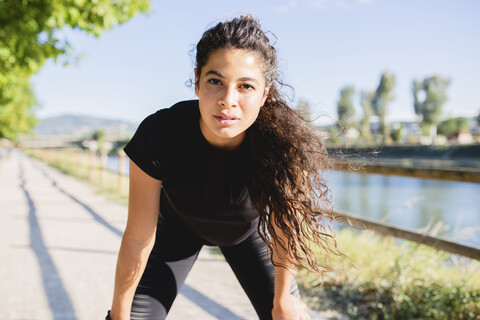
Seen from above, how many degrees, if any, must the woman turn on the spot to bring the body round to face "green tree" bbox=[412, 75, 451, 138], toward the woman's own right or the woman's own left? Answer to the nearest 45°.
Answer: approximately 135° to the woman's own left

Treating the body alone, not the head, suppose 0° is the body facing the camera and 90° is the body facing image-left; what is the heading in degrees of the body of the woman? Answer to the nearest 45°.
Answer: approximately 0°
